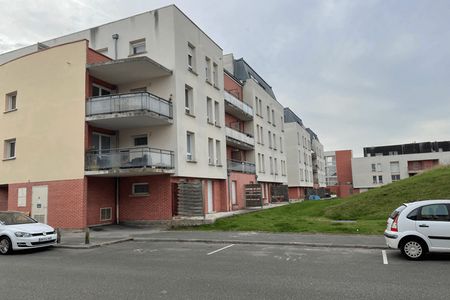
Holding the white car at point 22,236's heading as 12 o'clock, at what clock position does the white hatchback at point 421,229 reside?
The white hatchback is roughly at 12 o'clock from the white car.

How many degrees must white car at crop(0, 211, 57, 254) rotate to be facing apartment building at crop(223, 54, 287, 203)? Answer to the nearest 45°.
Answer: approximately 90° to its left

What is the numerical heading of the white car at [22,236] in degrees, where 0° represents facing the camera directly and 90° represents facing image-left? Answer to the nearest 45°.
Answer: approximately 315°

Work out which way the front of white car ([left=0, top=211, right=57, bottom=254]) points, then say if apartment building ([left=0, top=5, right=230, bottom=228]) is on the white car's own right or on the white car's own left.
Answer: on the white car's own left

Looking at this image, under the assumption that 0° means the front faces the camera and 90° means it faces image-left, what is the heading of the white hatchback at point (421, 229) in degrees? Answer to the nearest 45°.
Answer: approximately 270°

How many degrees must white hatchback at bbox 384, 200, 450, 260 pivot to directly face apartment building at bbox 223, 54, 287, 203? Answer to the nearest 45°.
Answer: approximately 135° to its left

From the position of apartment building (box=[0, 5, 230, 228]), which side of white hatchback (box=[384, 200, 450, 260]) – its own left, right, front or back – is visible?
back

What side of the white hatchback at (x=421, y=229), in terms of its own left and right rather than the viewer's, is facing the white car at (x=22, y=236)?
back
